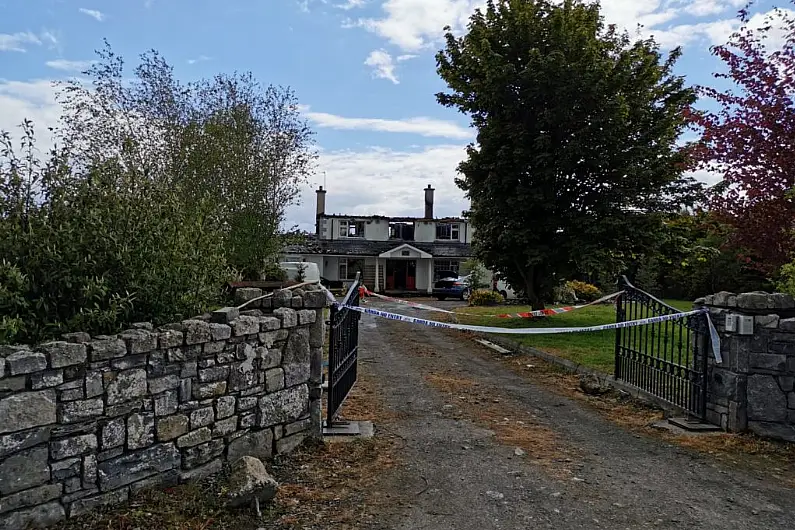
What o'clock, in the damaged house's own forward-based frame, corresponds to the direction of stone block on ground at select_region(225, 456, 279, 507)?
The stone block on ground is roughly at 12 o'clock from the damaged house.

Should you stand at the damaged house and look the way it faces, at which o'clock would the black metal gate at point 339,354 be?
The black metal gate is roughly at 12 o'clock from the damaged house.

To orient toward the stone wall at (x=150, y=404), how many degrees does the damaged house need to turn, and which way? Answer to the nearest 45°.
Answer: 0° — it already faces it

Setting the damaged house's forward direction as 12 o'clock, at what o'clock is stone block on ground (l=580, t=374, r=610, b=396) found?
The stone block on ground is roughly at 12 o'clock from the damaged house.

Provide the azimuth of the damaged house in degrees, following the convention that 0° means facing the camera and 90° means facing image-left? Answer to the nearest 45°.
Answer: approximately 0°

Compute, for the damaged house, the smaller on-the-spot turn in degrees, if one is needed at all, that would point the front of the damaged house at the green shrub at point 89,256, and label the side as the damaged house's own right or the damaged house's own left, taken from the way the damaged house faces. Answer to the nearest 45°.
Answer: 0° — it already faces it
